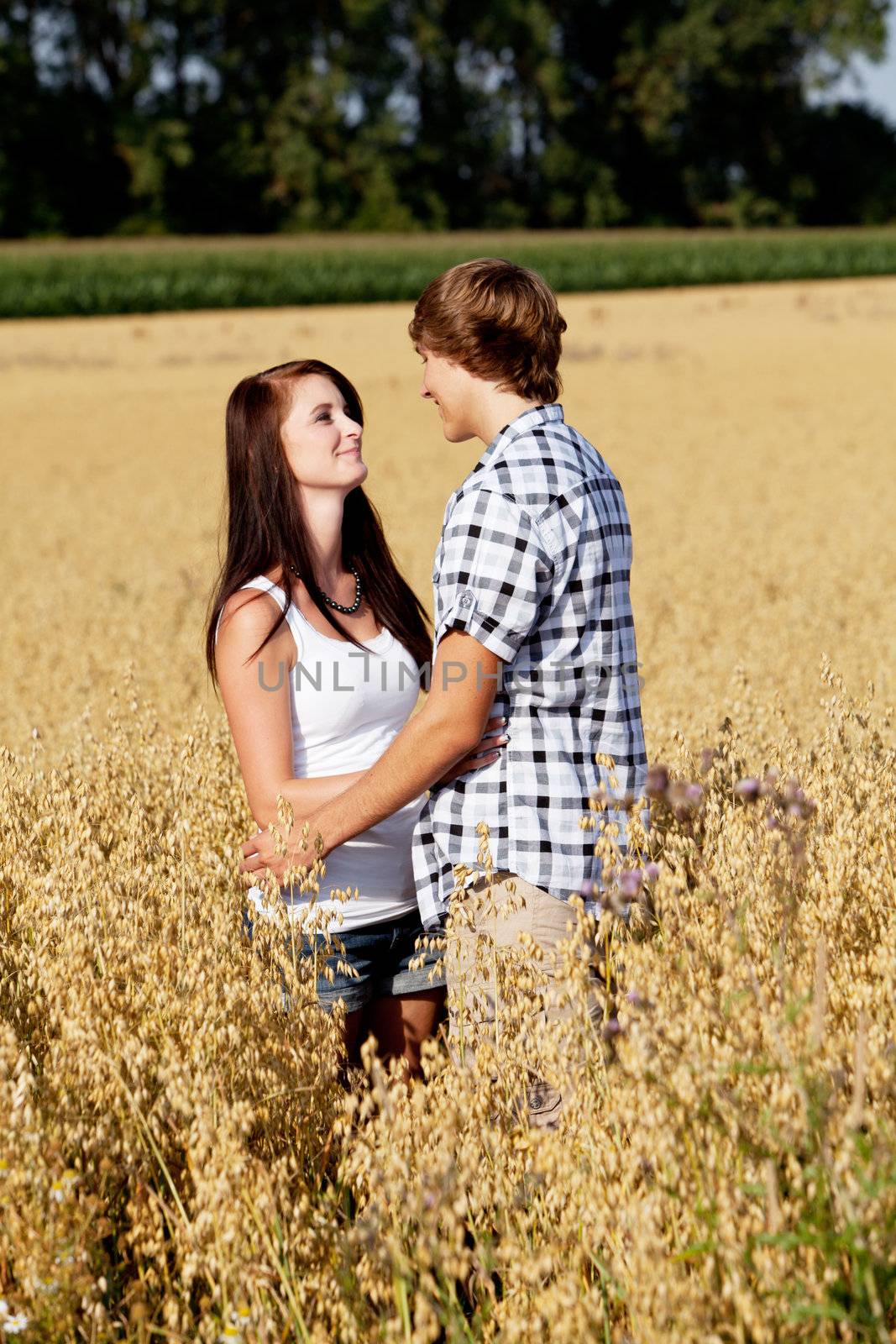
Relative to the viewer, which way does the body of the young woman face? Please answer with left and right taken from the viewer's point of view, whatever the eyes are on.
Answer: facing the viewer and to the right of the viewer

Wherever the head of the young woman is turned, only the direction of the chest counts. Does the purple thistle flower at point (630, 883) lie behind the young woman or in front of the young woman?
in front

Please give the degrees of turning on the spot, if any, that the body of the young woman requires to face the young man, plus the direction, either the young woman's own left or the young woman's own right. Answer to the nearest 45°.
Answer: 0° — they already face them

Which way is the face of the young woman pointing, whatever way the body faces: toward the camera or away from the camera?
toward the camera
